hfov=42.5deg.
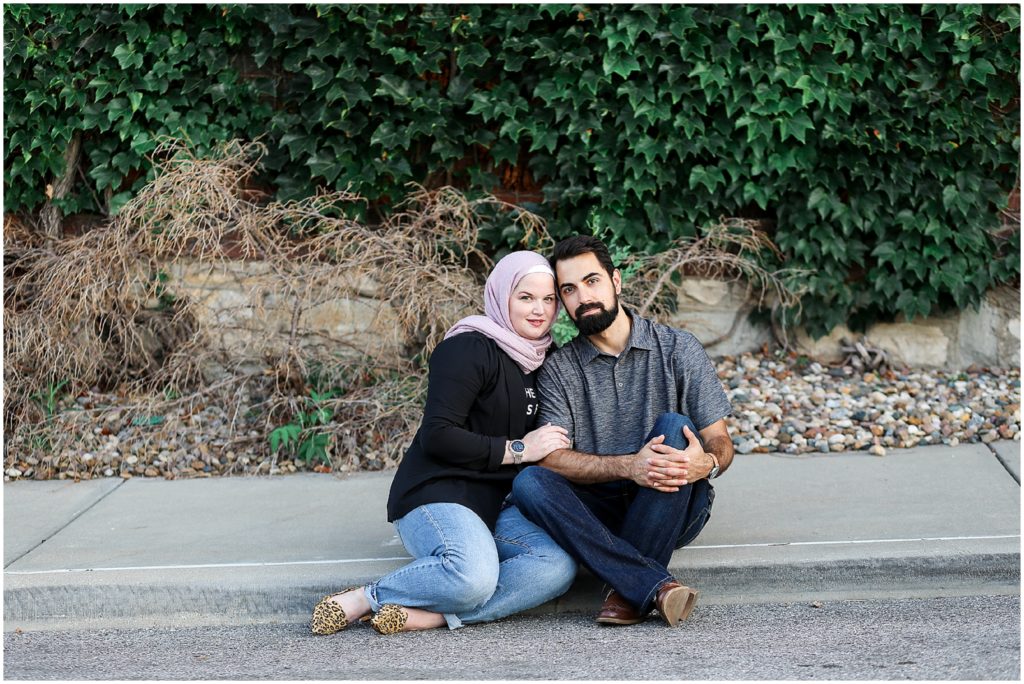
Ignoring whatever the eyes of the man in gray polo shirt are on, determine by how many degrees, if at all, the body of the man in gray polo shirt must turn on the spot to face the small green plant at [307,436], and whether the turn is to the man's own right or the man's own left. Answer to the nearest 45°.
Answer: approximately 135° to the man's own right

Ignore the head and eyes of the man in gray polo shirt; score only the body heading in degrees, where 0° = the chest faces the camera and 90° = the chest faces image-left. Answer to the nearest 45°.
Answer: approximately 0°

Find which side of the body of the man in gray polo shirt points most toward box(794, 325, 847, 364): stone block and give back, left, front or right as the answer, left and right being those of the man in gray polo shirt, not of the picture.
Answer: back

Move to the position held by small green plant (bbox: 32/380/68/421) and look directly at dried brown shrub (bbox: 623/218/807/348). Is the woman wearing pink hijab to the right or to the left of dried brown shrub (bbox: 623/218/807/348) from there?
right

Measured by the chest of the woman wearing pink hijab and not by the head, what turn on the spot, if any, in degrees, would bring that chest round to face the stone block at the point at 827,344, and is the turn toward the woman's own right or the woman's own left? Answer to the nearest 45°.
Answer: approximately 90° to the woman's own left

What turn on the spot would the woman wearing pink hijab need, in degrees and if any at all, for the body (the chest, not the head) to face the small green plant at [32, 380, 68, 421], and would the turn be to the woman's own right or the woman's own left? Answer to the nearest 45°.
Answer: approximately 180°
